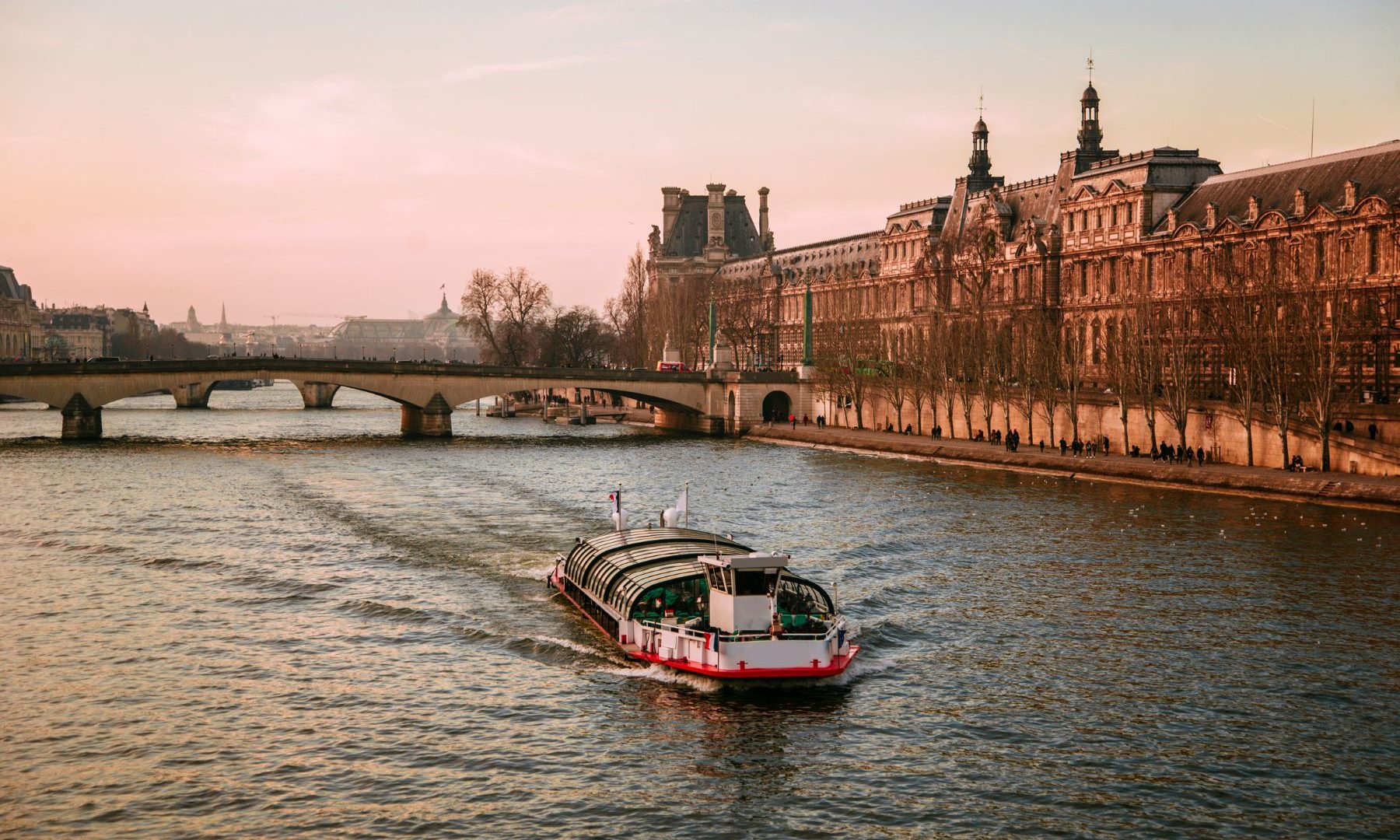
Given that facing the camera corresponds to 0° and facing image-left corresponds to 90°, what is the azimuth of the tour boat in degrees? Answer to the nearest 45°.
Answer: approximately 315°
